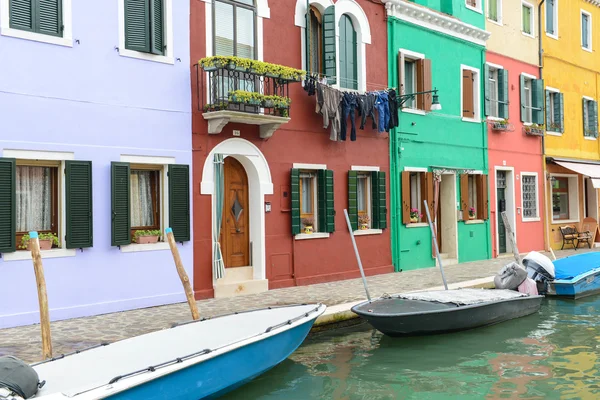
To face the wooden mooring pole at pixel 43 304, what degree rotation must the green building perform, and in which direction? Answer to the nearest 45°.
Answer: approximately 45° to its right

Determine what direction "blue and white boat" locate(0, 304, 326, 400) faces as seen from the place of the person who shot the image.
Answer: facing away from the viewer and to the right of the viewer

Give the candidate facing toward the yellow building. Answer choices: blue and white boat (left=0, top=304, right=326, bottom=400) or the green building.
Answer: the blue and white boat

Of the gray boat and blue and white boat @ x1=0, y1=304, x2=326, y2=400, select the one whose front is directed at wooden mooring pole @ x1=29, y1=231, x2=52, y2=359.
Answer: the gray boat

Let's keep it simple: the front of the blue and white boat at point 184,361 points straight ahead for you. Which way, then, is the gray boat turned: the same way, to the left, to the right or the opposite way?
the opposite way

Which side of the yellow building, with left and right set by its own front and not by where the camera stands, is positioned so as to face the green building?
right

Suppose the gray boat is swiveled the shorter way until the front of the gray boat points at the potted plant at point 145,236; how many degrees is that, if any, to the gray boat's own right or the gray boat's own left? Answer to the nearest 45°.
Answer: approximately 45° to the gray boat's own right

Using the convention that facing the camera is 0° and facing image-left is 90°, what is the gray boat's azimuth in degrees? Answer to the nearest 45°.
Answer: approximately 45°

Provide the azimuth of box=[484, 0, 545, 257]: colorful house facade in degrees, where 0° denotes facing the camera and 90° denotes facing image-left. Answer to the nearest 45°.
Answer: approximately 315°

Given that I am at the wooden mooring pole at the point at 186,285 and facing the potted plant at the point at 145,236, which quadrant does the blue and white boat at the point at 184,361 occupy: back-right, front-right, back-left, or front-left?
back-left

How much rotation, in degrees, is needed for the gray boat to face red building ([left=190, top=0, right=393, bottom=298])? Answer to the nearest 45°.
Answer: approximately 90° to its right

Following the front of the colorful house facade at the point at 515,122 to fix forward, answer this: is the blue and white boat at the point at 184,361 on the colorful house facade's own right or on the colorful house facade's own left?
on the colorful house facade's own right

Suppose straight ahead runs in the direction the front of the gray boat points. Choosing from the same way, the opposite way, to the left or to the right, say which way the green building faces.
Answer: to the left
